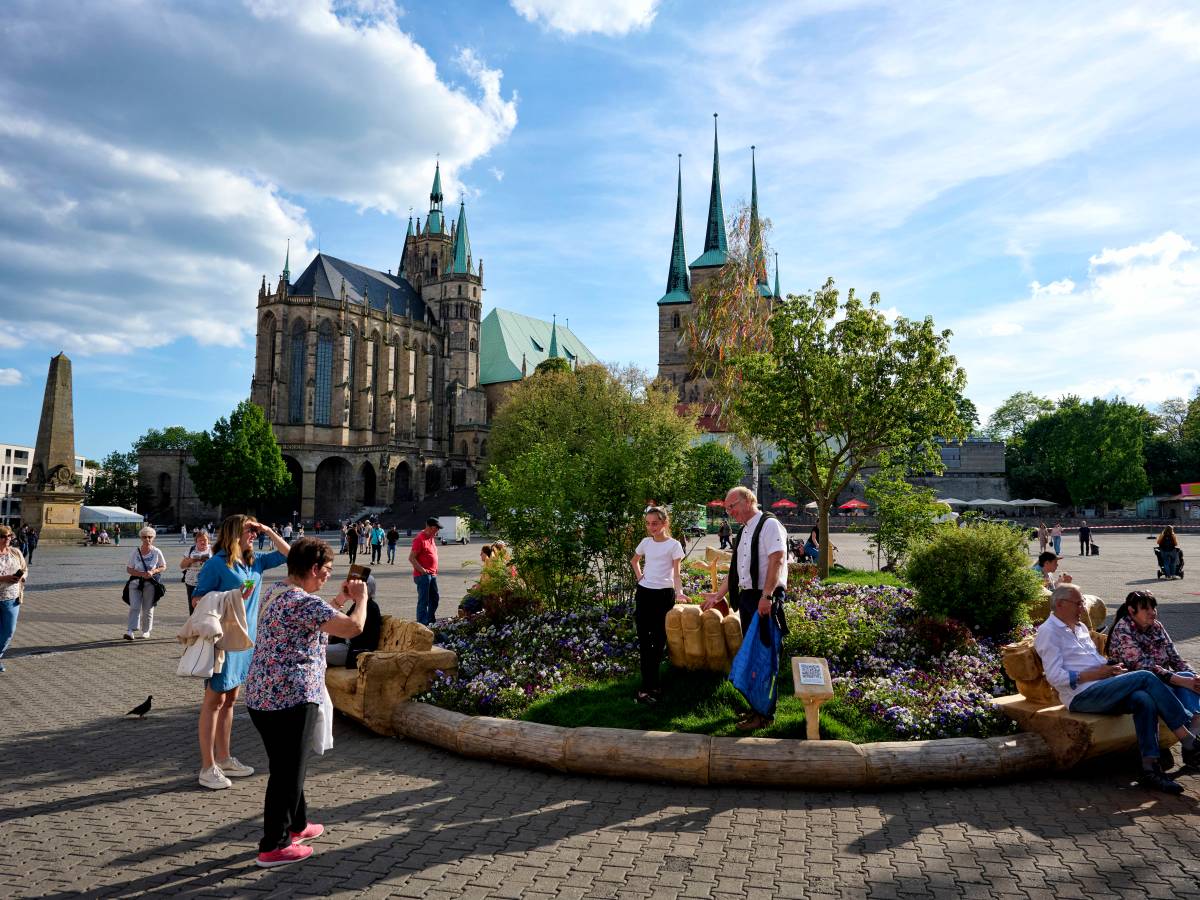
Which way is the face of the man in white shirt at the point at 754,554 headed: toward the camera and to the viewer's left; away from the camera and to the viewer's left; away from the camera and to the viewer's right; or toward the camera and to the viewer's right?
toward the camera and to the viewer's left

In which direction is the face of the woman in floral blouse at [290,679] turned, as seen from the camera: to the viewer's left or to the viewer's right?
to the viewer's right

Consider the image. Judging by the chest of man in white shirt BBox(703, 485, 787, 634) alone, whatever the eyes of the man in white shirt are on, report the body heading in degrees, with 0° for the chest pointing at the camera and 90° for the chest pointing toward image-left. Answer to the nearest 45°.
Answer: approximately 45°

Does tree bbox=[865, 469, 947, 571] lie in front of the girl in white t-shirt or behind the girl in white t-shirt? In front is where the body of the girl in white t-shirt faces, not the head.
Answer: behind

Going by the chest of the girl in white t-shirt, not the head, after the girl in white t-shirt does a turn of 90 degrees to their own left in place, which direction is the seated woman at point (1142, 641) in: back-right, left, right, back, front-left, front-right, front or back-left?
front

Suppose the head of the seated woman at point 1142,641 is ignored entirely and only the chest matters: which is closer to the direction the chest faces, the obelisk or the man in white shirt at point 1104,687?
the man in white shirt
